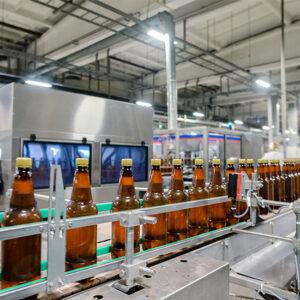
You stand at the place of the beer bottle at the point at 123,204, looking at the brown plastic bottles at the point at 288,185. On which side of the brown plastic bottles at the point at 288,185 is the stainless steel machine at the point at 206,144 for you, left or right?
left

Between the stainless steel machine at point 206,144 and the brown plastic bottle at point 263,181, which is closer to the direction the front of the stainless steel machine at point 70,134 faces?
the brown plastic bottle

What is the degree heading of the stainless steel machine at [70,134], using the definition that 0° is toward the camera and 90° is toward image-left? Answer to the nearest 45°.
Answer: approximately 315°
